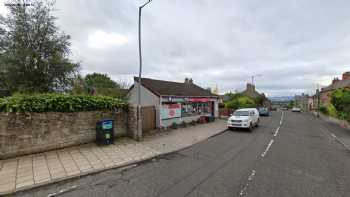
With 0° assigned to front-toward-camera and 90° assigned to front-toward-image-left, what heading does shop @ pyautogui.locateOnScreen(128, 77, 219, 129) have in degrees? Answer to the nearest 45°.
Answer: approximately 315°

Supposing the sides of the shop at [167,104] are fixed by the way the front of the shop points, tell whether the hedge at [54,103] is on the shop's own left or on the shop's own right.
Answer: on the shop's own right

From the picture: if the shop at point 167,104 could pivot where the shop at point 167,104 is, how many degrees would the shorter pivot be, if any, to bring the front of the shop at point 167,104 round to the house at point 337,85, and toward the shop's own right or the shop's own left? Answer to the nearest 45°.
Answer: approximately 90° to the shop's own left

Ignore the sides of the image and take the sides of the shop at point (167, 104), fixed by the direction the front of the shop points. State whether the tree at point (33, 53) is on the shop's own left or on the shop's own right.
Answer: on the shop's own right

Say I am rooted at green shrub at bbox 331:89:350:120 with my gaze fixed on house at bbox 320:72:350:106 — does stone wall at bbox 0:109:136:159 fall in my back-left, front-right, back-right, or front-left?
back-left

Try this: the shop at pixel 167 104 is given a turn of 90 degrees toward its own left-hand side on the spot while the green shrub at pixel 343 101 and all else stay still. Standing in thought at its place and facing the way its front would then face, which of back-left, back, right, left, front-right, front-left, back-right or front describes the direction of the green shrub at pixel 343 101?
front-right

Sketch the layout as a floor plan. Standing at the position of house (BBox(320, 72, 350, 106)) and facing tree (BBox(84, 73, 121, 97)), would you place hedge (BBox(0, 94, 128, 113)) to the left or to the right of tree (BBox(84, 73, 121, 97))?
left

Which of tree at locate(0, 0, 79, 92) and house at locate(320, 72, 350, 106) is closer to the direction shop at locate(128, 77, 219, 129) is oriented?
the house

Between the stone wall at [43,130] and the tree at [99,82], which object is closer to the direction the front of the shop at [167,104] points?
the stone wall

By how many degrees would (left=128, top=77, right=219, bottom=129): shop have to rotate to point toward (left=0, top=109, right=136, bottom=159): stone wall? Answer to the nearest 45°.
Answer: approximately 90° to its right
